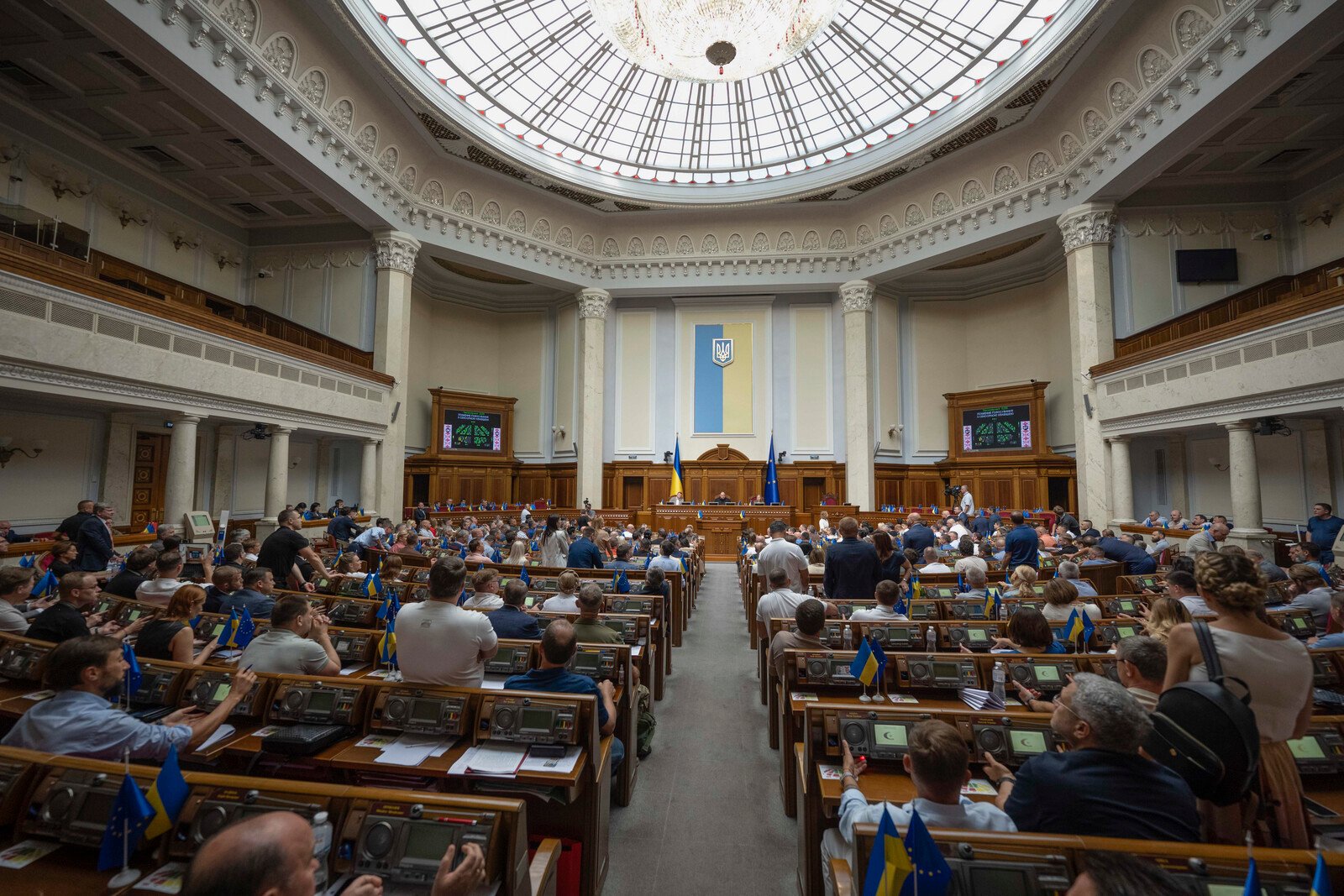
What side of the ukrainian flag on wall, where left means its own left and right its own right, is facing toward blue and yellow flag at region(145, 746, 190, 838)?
front

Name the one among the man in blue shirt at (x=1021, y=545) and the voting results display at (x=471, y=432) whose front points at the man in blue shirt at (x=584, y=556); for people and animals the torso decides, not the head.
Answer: the voting results display

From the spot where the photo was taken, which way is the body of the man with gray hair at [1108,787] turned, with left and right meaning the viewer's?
facing away from the viewer and to the left of the viewer

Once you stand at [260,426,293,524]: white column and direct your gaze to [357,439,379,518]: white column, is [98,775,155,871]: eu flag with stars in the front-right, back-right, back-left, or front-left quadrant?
back-right

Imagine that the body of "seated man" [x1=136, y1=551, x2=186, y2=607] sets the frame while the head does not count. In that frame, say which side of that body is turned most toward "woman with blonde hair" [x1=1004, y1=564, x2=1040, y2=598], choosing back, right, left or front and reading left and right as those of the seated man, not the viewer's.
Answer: right

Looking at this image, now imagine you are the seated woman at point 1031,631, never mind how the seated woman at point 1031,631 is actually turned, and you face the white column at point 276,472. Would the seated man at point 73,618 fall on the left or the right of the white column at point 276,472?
left

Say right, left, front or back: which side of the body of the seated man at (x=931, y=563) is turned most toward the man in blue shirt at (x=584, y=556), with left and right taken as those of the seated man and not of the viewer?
left

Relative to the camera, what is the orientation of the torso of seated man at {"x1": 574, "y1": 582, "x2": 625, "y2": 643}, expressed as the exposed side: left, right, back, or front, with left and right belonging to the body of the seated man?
back

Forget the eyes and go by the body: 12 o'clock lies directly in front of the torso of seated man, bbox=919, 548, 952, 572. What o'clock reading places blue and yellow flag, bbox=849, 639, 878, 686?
The blue and yellow flag is roughly at 6 o'clock from the seated man.

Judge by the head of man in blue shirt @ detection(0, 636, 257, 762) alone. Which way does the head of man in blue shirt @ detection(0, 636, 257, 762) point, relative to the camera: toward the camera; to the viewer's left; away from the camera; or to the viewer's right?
to the viewer's right

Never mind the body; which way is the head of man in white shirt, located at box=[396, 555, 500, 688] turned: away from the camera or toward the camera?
away from the camera

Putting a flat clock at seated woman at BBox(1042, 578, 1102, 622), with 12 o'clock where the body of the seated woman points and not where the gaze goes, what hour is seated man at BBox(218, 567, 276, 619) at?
The seated man is roughly at 8 o'clock from the seated woman.

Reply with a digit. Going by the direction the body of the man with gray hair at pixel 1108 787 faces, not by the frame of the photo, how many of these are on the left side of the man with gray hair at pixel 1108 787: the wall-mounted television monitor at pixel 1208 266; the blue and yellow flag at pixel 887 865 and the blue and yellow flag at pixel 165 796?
2

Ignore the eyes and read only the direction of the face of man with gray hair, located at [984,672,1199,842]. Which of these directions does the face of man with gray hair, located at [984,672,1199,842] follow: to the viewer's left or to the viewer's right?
to the viewer's left

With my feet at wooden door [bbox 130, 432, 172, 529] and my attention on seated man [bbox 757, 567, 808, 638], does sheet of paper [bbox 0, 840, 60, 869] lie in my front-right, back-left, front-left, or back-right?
front-right

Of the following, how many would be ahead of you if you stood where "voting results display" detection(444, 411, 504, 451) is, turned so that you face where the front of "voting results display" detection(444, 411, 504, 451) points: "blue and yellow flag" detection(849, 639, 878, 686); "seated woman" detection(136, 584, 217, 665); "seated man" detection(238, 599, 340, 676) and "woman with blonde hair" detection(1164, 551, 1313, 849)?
4

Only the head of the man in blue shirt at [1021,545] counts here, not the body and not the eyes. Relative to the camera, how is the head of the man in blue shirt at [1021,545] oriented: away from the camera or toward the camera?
away from the camera

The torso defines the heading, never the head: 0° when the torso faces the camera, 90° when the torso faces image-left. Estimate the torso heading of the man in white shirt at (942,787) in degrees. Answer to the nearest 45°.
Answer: approximately 180°

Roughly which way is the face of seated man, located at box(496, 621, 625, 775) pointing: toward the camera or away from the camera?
away from the camera

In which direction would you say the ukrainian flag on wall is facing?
toward the camera

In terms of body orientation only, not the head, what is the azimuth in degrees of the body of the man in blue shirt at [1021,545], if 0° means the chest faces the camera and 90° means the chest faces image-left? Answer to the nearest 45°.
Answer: approximately 180°

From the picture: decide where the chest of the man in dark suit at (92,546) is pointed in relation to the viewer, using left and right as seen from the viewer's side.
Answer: facing to the right of the viewer
